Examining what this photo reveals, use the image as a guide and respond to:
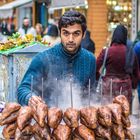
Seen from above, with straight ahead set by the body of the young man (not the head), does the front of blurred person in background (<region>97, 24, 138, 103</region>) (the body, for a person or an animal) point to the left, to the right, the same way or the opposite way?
the opposite way

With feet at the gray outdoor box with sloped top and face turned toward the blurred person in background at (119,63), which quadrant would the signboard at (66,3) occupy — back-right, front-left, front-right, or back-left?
front-left

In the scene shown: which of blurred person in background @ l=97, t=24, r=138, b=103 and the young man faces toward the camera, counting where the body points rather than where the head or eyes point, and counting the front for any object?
the young man

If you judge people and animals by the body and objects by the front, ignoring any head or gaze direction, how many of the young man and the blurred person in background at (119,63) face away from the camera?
1

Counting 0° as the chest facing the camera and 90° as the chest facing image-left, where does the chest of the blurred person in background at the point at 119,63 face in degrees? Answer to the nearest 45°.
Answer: approximately 180°

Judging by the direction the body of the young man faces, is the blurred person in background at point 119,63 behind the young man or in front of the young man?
behind

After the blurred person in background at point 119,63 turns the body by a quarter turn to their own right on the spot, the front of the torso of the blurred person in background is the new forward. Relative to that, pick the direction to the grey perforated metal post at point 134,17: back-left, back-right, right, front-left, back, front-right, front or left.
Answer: left

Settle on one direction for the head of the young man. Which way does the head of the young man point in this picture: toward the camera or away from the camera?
toward the camera

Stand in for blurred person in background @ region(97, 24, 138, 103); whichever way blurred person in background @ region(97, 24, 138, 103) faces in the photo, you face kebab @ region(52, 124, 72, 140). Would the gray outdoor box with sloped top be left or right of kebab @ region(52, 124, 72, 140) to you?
right

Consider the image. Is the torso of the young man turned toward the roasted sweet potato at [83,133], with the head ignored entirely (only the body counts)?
yes

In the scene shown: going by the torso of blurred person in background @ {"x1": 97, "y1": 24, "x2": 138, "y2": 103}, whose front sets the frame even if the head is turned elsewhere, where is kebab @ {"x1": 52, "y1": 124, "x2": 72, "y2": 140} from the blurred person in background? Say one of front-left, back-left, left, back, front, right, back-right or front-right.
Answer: back

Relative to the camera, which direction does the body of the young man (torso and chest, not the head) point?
toward the camera
